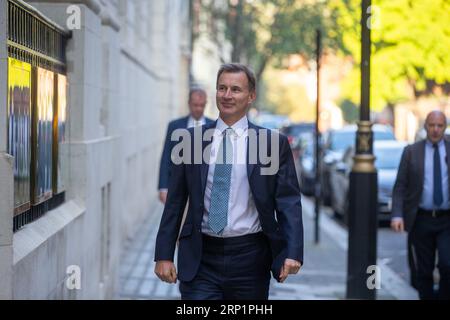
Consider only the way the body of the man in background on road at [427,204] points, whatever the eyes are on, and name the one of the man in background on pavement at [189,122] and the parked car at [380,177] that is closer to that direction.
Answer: the man in background on pavement

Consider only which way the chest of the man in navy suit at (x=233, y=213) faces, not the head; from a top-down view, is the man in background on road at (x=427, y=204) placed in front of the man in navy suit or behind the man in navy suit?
behind

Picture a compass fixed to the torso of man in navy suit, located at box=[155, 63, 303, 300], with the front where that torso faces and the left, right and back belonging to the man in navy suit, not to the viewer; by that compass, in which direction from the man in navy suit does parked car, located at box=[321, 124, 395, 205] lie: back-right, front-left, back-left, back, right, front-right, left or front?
back

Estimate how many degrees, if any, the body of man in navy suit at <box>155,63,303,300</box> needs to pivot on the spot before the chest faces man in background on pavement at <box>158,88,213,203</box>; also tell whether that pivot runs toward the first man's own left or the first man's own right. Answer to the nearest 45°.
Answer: approximately 180°

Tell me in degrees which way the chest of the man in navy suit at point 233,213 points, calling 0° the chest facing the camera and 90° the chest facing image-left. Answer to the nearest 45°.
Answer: approximately 0°

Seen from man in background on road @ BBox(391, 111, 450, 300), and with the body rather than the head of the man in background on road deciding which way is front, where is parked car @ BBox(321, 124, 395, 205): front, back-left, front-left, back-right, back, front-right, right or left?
back

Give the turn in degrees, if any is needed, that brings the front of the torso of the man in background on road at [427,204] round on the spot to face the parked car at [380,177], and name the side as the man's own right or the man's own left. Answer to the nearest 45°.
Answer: approximately 180°

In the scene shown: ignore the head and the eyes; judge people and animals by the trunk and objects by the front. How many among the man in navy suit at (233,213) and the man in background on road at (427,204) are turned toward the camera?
2

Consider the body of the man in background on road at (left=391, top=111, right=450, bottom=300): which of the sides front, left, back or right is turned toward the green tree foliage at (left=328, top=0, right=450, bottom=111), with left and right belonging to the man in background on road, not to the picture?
back

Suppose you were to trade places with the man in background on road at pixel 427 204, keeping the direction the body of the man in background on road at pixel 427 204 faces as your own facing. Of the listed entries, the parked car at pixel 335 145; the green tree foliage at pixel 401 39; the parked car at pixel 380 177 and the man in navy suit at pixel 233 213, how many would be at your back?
3

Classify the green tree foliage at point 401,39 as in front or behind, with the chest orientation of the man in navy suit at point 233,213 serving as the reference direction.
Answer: behind

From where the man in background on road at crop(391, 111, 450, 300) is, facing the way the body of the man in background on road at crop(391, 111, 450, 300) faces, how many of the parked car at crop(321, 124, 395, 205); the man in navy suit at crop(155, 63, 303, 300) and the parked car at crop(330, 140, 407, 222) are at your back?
2
